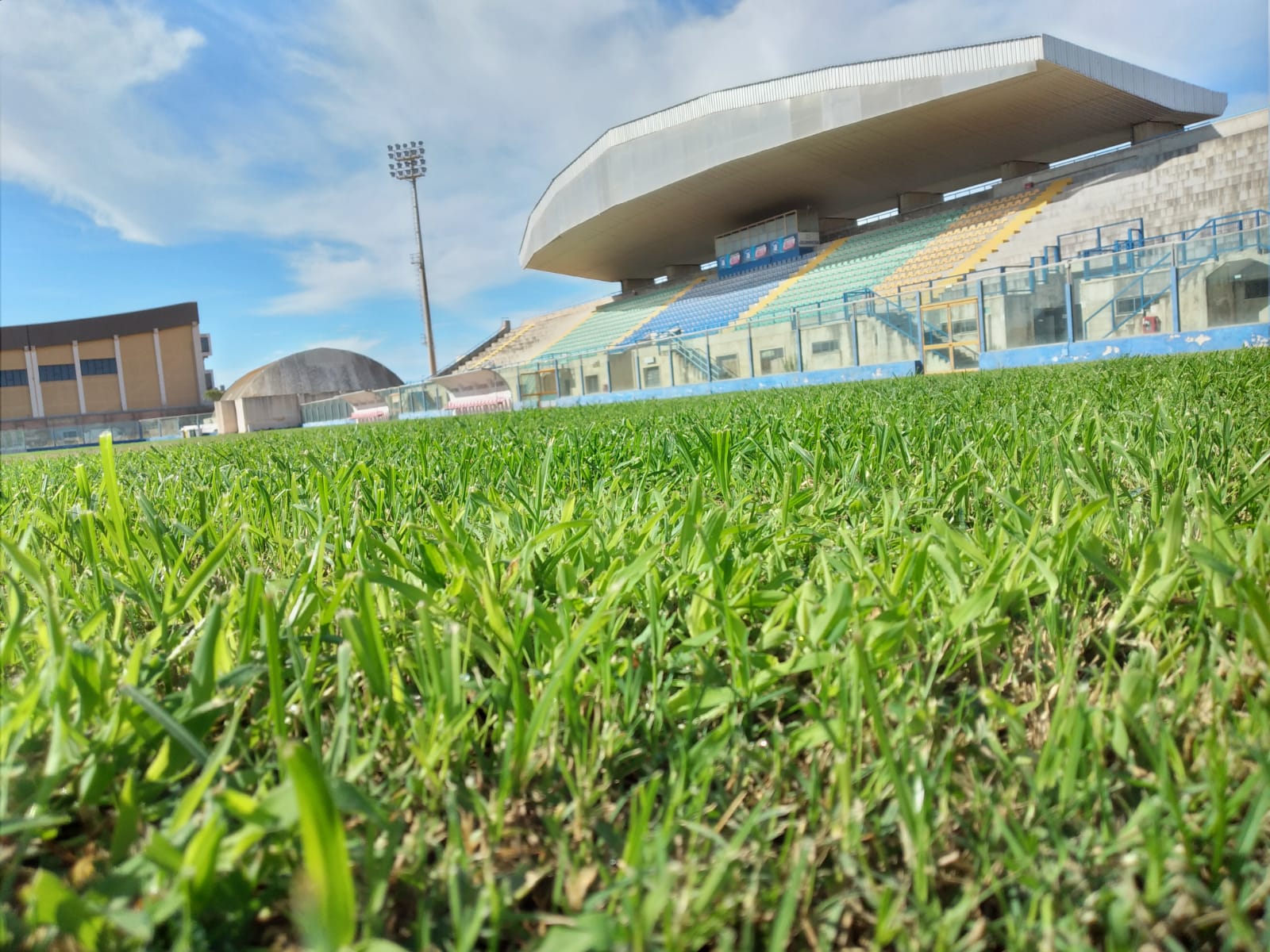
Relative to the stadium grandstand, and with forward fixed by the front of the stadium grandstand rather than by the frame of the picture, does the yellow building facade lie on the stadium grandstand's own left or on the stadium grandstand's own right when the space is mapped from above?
on the stadium grandstand's own right

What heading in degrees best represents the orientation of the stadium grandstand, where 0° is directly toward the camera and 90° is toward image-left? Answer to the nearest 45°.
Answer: approximately 45°
